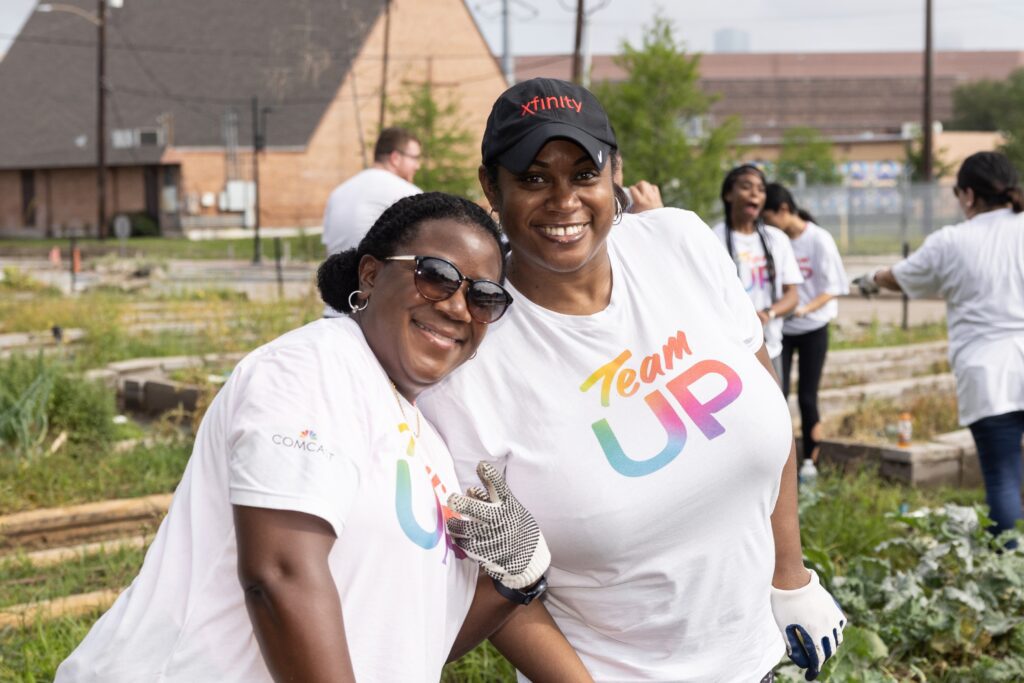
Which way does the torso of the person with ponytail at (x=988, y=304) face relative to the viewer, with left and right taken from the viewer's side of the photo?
facing away from the viewer and to the left of the viewer

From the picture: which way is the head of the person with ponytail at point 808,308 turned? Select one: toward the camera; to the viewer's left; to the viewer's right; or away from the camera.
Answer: to the viewer's left

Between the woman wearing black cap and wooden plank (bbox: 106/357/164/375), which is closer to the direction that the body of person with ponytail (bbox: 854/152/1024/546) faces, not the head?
the wooden plank

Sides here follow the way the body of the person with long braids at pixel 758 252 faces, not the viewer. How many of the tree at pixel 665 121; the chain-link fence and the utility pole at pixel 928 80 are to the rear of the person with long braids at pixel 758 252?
3

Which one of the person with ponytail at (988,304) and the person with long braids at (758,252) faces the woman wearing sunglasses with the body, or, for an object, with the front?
the person with long braids at (758,252)

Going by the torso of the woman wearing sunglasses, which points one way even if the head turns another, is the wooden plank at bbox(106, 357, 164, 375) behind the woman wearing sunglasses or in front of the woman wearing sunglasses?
behind

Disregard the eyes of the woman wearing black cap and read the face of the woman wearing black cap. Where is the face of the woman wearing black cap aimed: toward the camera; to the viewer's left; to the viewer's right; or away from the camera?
toward the camera

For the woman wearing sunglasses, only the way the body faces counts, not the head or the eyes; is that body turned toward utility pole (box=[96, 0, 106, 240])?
no

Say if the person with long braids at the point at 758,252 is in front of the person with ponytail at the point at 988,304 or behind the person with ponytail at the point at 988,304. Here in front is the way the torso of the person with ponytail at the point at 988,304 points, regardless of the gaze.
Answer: in front

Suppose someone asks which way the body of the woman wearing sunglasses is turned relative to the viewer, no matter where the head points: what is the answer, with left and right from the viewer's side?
facing the viewer and to the right of the viewer

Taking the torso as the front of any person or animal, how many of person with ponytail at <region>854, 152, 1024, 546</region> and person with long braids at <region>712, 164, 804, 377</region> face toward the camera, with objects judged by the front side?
1

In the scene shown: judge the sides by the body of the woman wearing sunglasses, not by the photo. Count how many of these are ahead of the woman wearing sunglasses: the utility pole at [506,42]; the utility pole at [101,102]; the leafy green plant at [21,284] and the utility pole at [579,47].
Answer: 0

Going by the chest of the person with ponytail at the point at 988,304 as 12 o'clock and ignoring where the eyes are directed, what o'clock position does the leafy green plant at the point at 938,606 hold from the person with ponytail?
The leafy green plant is roughly at 8 o'clock from the person with ponytail.

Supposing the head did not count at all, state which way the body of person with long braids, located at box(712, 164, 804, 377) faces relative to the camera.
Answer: toward the camera

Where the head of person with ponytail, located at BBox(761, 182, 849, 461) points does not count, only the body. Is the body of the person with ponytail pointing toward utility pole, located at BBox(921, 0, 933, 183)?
no
